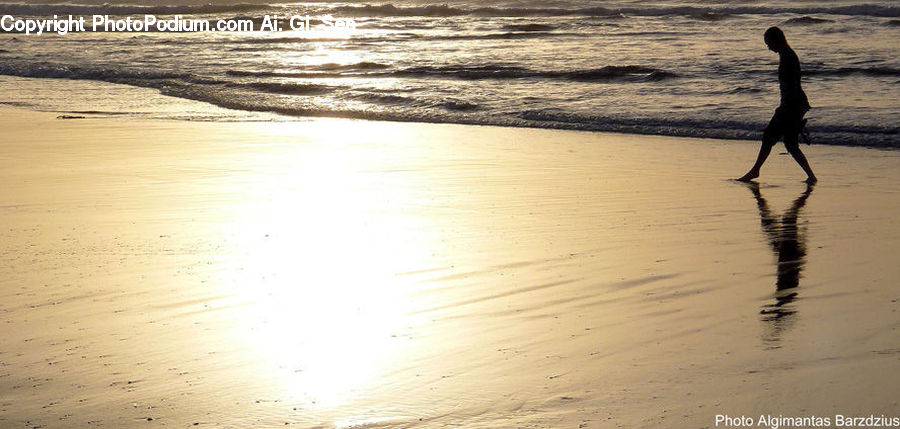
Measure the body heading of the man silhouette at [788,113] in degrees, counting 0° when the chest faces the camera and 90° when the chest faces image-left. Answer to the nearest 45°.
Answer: approximately 90°
